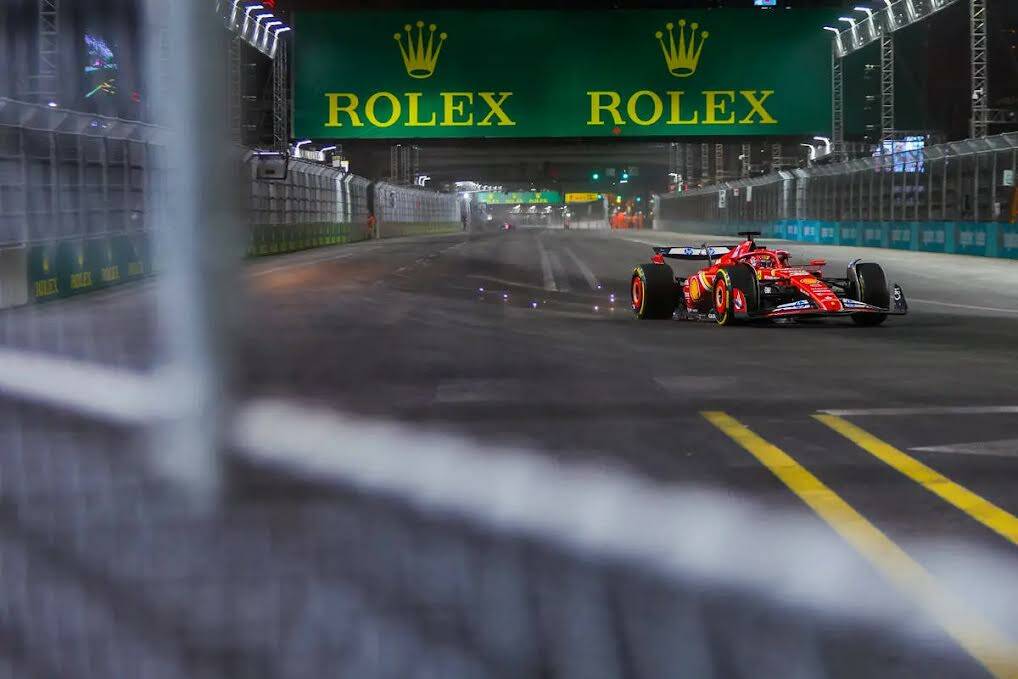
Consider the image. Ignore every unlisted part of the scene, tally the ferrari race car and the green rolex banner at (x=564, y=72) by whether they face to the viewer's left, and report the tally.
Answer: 0

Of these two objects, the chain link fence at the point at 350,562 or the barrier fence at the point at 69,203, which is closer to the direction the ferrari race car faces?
the chain link fence

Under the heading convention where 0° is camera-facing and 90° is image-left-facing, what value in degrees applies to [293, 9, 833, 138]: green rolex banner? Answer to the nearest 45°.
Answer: approximately 0°

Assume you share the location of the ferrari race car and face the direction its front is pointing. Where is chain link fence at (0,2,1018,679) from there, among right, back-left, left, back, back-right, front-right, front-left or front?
front-right

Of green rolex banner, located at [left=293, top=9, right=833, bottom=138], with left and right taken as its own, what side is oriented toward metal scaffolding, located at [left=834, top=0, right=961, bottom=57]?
left

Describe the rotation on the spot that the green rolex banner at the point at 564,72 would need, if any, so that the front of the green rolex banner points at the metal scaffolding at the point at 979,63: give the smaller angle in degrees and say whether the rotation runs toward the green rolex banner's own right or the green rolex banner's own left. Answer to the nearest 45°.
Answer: approximately 90° to the green rolex banner's own left

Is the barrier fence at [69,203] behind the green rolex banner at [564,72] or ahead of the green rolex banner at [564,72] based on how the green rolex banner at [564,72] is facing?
ahead

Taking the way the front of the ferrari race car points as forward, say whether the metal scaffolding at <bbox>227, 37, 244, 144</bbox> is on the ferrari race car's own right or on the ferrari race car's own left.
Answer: on the ferrari race car's own right

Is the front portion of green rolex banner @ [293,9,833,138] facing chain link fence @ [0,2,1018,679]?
yes

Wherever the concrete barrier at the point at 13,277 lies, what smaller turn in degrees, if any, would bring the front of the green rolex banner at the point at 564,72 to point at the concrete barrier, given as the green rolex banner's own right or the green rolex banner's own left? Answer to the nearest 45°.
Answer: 0° — it already faces it
